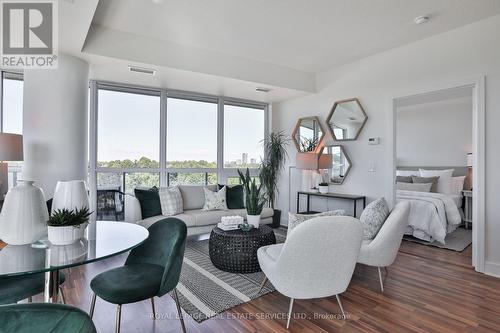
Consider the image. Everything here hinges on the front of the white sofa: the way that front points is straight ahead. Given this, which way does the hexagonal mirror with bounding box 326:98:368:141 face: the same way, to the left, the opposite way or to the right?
to the right

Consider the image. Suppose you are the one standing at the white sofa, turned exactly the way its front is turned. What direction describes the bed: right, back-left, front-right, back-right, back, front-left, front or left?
left

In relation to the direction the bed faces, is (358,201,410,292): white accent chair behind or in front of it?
in front

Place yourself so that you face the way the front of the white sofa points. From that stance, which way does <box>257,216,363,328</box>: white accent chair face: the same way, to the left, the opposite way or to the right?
the opposite way

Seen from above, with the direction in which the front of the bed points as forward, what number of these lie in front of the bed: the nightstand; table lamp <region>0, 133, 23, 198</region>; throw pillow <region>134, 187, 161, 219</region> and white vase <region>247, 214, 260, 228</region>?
3

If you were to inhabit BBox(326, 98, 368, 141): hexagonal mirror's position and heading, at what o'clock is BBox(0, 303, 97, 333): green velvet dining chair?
The green velvet dining chair is roughly at 11 o'clock from the hexagonal mirror.

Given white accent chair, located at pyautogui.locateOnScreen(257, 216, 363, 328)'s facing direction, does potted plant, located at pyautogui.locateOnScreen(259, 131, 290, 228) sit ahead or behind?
ahead

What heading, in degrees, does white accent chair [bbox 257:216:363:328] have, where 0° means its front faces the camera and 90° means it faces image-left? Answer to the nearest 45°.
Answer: approximately 135°

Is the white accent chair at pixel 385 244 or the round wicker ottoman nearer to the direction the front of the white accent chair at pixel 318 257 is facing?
the round wicker ottoman

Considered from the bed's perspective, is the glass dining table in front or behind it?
in front

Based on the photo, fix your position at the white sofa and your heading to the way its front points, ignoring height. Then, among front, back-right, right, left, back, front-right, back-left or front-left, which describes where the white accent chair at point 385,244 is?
front-left

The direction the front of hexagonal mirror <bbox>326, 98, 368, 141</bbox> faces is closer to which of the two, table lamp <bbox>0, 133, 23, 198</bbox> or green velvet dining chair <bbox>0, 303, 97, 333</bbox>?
the table lamp

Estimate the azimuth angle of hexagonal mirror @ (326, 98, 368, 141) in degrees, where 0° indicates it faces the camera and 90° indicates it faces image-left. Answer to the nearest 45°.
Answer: approximately 45°
